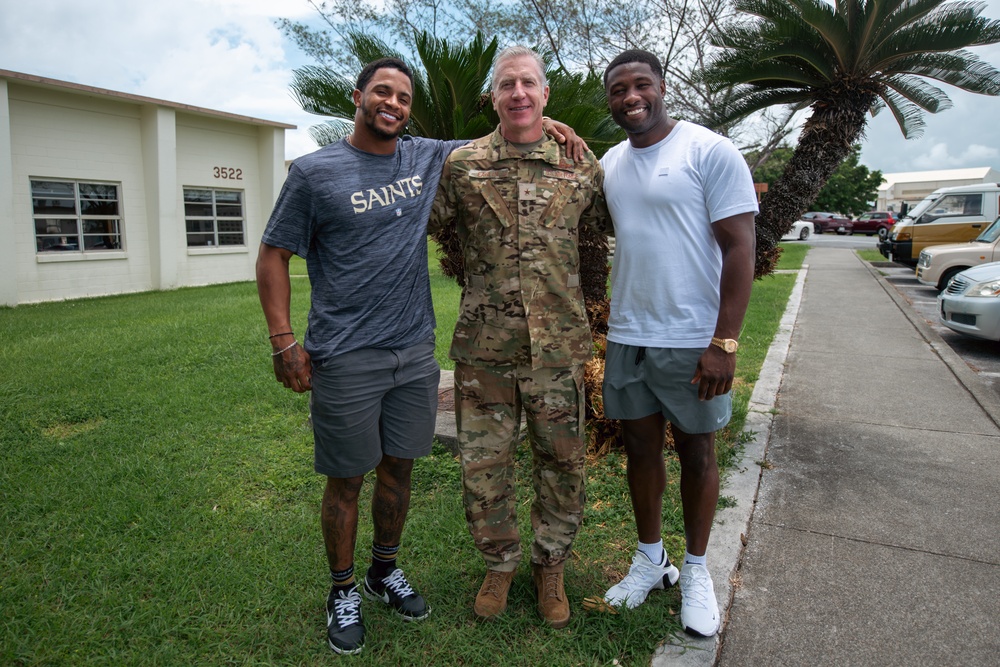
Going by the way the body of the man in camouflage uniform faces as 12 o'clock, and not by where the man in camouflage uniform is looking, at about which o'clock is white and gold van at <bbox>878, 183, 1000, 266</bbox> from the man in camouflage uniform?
The white and gold van is roughly at 7 o'clock from the man in camouflage uniform.

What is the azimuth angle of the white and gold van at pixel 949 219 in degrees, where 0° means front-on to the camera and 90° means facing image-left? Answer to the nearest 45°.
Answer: approximately 90°

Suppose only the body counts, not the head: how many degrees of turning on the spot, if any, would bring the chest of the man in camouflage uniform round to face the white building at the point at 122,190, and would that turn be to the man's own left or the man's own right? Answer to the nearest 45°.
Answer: approximately 135° to the man's own right

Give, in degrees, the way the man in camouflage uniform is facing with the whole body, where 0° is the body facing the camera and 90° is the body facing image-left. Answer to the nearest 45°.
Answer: approximately 0°

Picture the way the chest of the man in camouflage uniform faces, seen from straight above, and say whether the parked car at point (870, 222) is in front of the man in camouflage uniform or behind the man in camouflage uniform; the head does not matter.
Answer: behind

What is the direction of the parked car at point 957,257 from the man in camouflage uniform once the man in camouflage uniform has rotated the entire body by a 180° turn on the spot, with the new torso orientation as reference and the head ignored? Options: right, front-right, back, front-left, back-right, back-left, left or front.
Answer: front-right

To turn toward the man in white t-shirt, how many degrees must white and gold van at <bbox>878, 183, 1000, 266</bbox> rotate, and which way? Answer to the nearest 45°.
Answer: approximately 90° to its left

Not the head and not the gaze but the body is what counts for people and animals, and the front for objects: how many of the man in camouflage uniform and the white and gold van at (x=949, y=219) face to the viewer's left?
1

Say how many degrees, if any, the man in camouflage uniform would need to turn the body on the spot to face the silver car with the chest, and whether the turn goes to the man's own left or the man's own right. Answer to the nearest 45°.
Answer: approximately 135° to the man's own left
